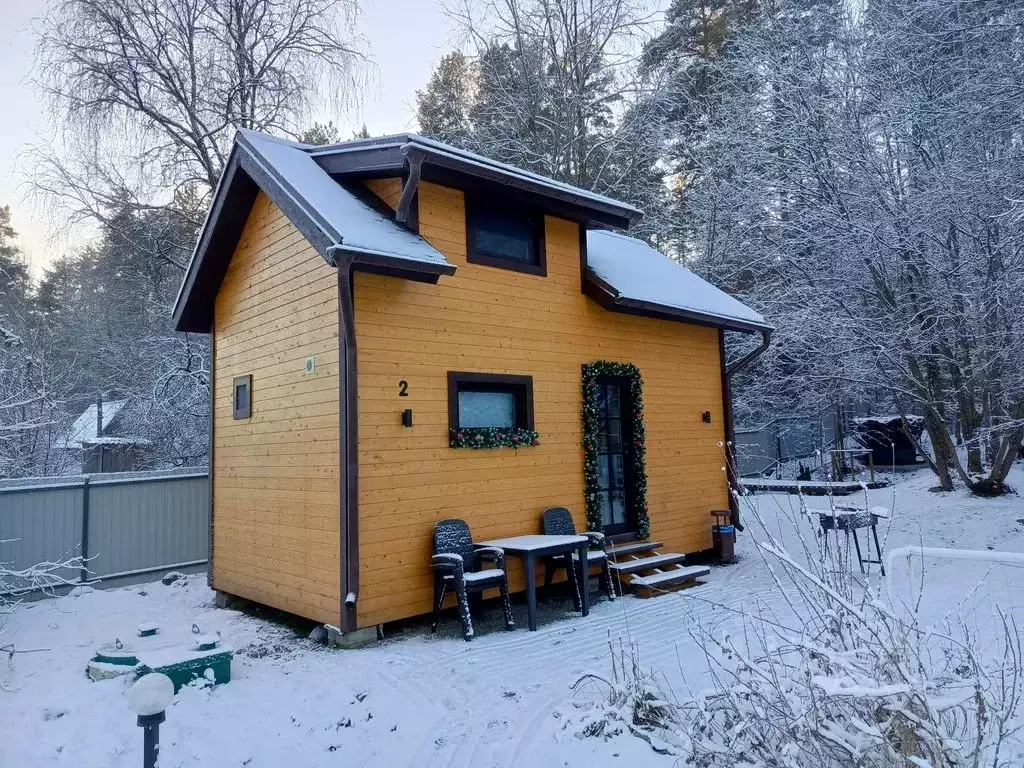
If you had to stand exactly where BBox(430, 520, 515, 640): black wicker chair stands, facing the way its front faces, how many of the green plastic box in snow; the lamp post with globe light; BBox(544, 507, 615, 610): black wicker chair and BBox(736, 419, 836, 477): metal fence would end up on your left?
2

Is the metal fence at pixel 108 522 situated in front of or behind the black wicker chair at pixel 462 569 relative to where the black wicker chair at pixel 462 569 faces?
behind

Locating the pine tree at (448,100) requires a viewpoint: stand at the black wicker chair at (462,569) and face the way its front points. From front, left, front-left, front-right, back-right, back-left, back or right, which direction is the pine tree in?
back-left

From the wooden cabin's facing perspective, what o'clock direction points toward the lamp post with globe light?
The lamp post with globe light is roughly at 2 o'clock from the wooden cabin.
